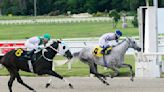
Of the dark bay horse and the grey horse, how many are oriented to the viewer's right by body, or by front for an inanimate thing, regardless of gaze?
2

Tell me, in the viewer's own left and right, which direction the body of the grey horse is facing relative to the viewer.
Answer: facing to the right of the viewer

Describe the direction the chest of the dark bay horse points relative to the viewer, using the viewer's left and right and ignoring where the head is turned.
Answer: facing to the right of the viewer

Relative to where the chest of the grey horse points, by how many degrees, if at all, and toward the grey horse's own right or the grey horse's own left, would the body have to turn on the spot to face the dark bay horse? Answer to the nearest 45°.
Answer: approximately 135° to the grey horse's own right
